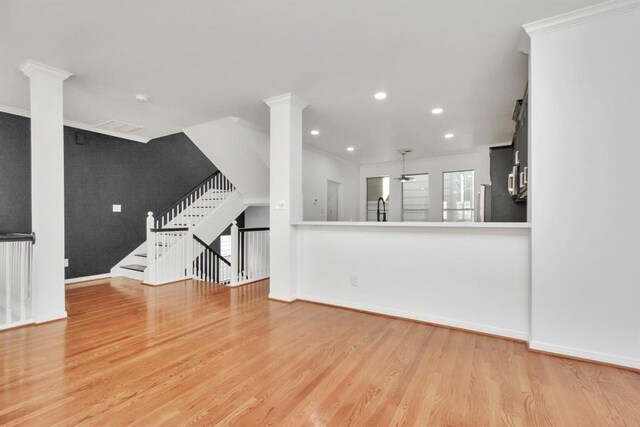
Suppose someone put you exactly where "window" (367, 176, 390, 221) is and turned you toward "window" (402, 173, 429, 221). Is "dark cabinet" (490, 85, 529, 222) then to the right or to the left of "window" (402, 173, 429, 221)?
right

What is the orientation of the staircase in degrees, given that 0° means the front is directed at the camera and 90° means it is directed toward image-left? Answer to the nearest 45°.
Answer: approximately 45°

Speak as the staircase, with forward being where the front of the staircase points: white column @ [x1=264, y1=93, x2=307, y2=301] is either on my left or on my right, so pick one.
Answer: on my left

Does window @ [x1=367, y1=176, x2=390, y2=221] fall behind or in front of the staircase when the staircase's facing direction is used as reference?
behind

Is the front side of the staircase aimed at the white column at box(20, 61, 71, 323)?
yes
